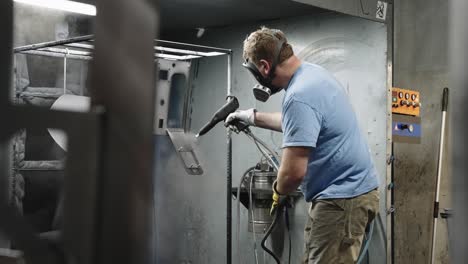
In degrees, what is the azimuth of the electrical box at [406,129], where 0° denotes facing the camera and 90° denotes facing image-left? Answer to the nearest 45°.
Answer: approximately 0°

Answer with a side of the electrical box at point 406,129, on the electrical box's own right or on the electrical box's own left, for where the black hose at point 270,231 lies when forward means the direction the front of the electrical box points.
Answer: on the electrical box's own right

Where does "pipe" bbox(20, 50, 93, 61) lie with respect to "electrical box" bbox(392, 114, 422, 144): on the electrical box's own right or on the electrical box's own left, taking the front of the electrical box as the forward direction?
on the electrical box's own right

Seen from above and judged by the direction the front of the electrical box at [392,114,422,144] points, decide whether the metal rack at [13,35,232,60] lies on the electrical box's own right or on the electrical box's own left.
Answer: on the electrical box's own right

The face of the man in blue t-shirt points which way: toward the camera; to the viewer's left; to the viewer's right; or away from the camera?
to the viewer's left
